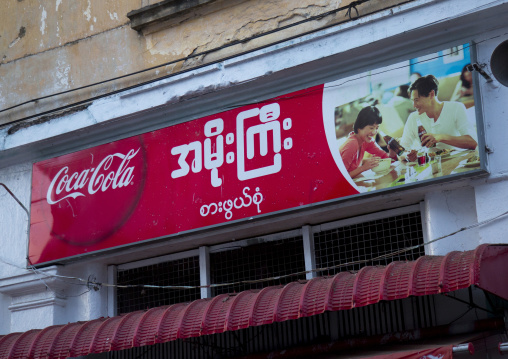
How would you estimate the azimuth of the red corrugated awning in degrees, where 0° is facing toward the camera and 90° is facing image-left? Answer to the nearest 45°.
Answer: approximately 45°

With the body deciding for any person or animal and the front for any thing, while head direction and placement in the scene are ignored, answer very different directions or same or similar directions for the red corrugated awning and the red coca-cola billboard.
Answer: same or similar directions

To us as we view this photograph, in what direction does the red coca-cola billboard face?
facing the viewer and to the left of the viewer

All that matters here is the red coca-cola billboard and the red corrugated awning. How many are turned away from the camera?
0
